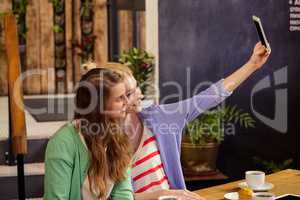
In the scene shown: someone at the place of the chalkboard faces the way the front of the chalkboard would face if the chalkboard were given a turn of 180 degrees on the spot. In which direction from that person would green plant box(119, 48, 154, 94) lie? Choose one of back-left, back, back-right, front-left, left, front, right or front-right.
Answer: left

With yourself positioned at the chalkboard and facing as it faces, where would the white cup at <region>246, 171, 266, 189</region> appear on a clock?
The white cup is roughly at 12 o'clock from the chalkboard.

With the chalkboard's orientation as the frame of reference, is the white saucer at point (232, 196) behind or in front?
in front

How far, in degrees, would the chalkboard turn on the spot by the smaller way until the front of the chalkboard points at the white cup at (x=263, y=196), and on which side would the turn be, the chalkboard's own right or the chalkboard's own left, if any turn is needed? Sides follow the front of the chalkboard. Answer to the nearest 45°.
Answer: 0° — it already faces it

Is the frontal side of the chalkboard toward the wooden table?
yes

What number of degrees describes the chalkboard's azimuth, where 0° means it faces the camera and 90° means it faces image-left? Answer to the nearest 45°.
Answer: approximately 0°

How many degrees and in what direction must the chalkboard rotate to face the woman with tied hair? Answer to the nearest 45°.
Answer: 0° — it already faces them

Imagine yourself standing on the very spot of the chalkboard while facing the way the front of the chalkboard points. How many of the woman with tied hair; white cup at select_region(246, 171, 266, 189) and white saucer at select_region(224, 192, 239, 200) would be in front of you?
3

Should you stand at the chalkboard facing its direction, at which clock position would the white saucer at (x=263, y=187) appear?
The white saucer is roughly at 12 o'clock from the chalkboard.
